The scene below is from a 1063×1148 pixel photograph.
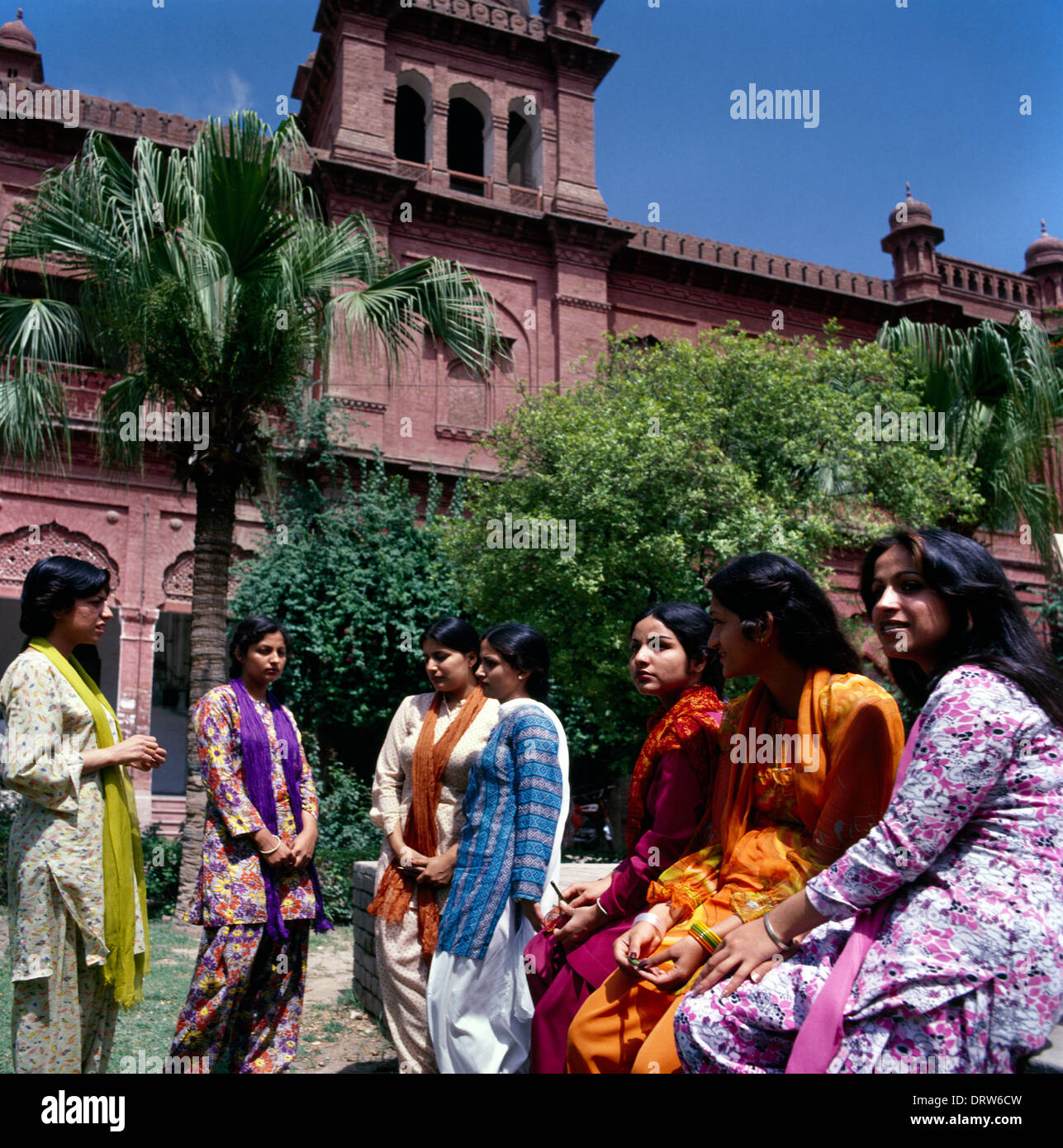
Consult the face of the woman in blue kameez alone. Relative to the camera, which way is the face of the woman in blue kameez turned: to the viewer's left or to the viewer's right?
to the viewer's left

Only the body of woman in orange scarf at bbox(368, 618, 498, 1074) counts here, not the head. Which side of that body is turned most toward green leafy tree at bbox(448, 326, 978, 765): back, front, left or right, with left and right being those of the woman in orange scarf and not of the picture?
back

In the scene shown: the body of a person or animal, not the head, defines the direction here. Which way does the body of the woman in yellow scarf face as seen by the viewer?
to the viewer's right

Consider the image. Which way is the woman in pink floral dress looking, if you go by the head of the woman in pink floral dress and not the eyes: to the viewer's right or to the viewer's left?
to the viewer's left

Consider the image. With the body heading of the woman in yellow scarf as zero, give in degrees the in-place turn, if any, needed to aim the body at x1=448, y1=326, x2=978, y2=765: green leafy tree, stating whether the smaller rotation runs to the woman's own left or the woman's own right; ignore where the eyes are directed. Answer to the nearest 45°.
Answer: approximately 45° to the woman's own left

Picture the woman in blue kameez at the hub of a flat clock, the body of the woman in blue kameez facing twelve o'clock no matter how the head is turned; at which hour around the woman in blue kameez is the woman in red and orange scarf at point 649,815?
The woman in red and orange scarf is roughly at 8 o'clock from the woman in blue kameez.

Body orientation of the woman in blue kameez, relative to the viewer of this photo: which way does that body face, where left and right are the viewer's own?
facing to the left of the viewer

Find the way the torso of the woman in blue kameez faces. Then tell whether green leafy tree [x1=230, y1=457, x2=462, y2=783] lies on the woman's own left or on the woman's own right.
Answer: on the woman's own right

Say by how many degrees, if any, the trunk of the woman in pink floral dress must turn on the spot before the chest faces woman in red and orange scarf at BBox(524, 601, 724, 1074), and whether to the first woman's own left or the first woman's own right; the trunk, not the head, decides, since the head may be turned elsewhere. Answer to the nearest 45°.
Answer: approximately 45° to the first woman's own right

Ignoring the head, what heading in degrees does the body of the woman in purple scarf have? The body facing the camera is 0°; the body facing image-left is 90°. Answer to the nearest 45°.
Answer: approximately 315°

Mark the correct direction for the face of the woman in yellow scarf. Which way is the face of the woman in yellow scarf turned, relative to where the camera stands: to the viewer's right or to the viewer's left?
to the viewer's right

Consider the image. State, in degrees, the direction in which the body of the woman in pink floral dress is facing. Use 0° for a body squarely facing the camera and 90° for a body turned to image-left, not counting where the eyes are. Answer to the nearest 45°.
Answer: approximately 90°
